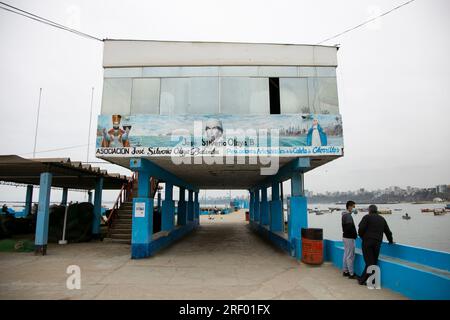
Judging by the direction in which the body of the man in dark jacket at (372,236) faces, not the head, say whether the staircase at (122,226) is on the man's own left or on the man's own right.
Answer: on the man's own left

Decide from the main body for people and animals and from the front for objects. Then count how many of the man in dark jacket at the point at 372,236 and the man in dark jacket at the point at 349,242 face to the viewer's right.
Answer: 1

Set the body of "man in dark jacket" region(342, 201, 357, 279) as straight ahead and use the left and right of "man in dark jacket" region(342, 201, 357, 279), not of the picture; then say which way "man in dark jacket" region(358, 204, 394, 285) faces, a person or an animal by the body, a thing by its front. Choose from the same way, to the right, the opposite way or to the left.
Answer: to the left

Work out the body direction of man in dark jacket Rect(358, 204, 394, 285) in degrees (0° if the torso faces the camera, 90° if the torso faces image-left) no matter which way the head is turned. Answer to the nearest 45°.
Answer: approximately 180°
